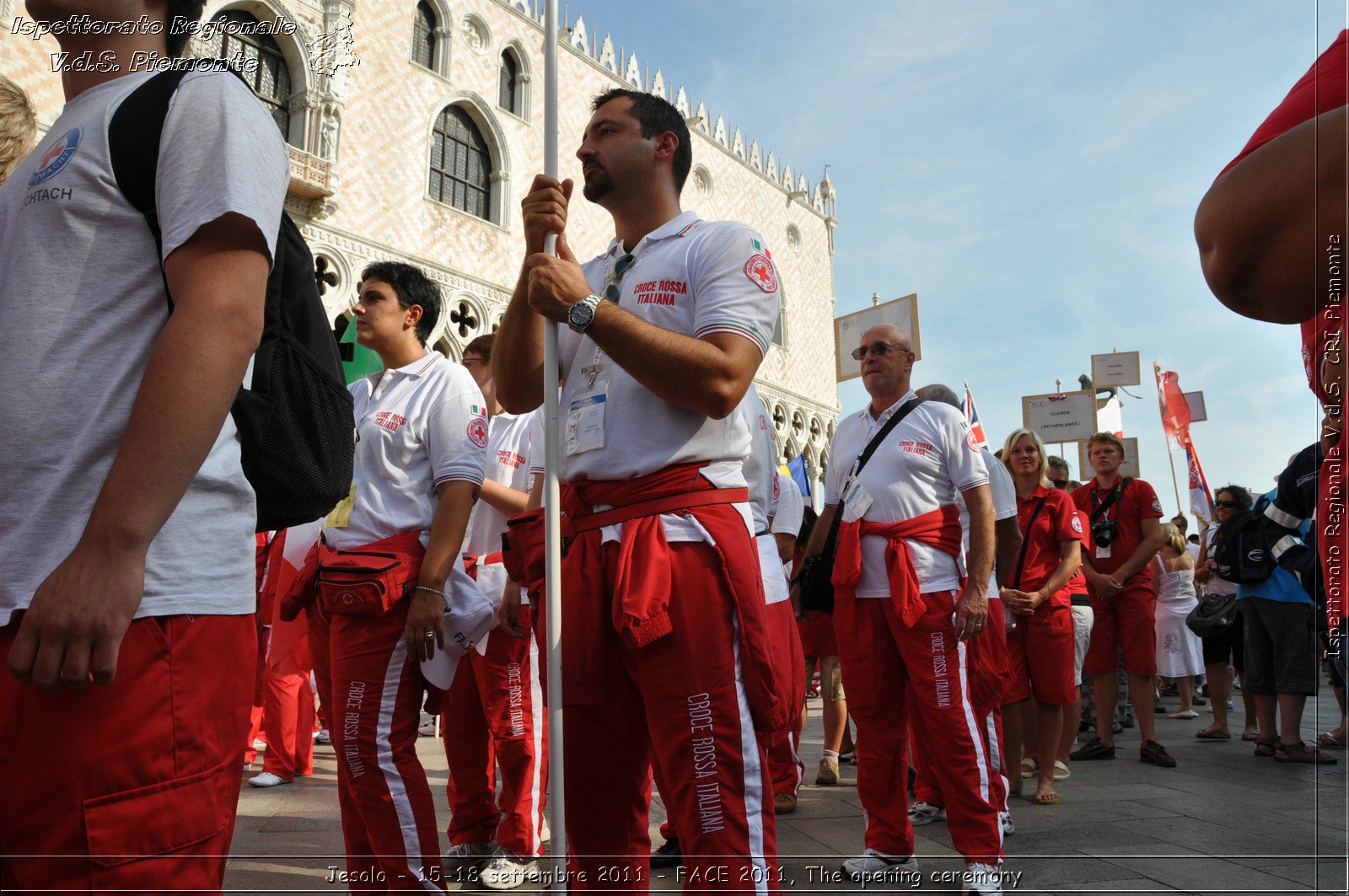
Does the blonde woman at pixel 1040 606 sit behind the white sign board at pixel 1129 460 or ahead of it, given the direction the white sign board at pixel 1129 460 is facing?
ahead

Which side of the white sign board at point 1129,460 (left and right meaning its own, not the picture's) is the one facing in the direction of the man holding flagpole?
front

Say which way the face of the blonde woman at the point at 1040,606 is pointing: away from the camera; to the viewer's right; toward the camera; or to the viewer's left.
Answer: toward the camera

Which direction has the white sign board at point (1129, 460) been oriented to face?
toward the camera

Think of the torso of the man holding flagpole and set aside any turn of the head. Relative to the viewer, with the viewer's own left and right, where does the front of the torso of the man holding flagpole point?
facing the viewer and to the left of the viewer

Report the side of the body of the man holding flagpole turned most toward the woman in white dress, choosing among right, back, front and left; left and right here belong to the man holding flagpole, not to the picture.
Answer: back
